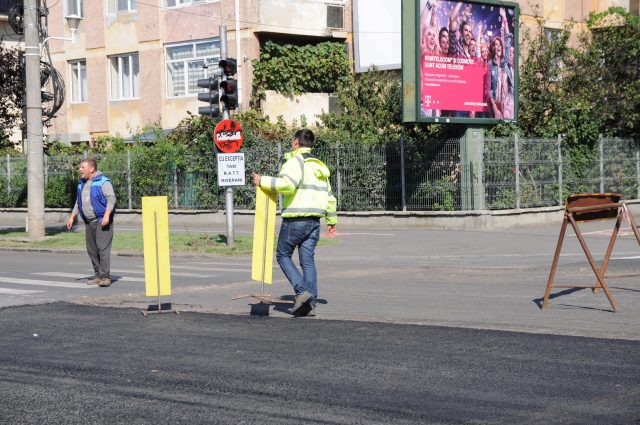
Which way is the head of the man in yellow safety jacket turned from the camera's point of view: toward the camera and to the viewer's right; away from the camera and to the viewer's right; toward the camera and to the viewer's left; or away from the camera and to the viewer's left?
away from the camera and to the viewer's left

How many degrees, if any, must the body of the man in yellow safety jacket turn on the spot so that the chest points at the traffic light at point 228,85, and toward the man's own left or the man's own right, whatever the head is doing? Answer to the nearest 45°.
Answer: approximately 45° to the man's own right

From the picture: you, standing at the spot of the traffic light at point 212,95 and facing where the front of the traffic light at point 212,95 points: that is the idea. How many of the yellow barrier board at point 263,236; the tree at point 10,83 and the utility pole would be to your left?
1

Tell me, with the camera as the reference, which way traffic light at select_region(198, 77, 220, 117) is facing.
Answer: facing to the left of the viewer

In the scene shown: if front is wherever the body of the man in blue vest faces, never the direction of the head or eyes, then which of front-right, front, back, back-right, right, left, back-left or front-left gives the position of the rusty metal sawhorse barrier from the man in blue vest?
left

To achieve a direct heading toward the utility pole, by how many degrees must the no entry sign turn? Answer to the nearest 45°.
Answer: approximately 135° to its right

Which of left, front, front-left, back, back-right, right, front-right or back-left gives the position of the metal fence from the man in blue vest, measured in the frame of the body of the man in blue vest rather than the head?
back

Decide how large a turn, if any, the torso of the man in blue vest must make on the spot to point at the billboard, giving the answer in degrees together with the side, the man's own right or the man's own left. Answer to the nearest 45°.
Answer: approximately 180°

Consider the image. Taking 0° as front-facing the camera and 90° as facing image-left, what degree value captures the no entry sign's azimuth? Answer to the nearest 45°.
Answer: approximately 0°
